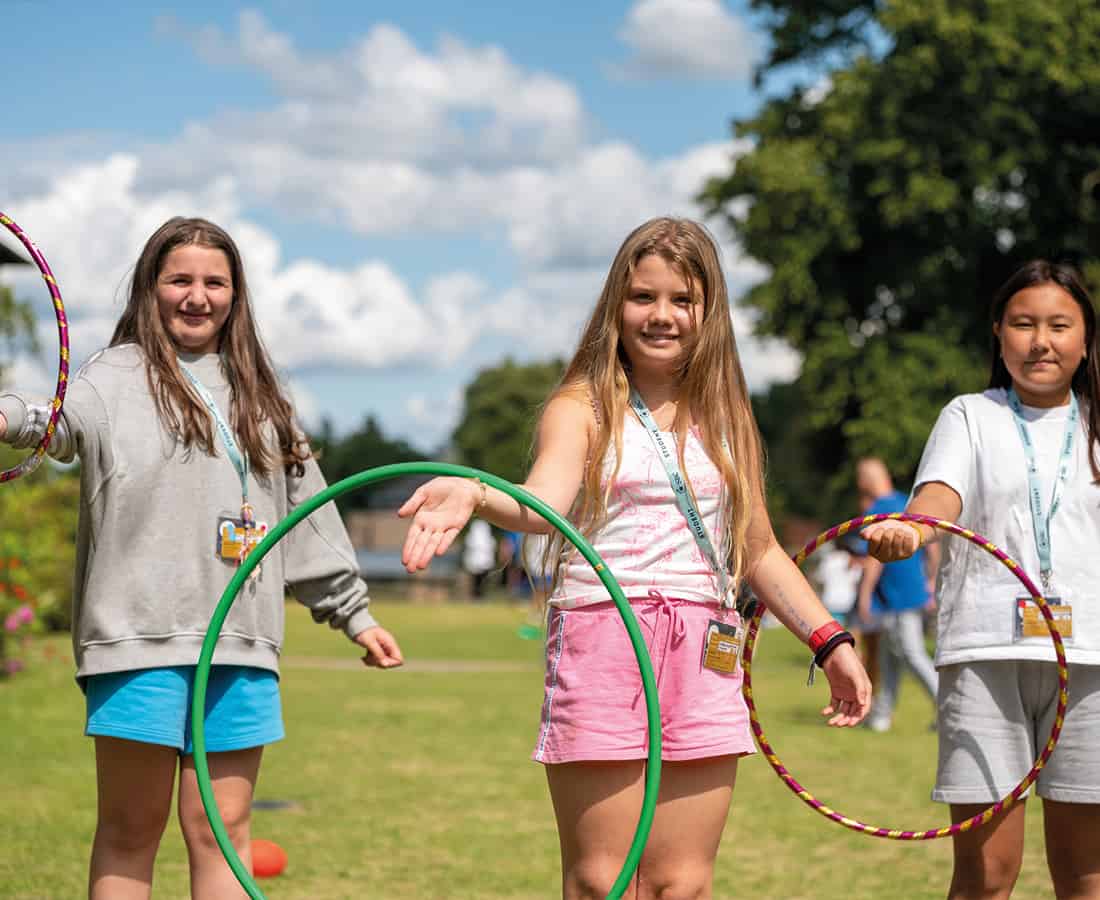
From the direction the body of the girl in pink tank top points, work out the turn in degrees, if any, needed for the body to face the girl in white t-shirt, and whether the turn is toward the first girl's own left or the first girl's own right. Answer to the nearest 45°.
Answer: approximately 135° to the first girl's own left

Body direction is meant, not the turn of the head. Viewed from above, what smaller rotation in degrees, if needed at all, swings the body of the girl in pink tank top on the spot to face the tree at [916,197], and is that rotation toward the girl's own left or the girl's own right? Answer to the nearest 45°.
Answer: approximately 180°

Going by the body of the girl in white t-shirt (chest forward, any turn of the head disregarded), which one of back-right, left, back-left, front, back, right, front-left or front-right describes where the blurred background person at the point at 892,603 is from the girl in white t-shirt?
back

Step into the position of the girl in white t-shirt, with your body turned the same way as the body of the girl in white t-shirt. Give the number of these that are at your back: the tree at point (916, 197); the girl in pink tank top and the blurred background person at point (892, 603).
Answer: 2

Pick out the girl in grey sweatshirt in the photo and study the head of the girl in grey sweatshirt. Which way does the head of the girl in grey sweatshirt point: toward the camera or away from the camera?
toward the camera

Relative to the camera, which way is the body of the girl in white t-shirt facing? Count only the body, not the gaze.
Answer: toward the camera

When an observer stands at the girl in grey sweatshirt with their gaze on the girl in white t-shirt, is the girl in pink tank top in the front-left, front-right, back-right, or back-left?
front-right

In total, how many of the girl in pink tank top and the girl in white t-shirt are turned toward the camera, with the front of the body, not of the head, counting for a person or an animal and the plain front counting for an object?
2

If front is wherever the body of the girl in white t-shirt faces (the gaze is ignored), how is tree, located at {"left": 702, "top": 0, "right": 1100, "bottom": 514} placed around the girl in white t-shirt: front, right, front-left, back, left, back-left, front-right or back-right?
back

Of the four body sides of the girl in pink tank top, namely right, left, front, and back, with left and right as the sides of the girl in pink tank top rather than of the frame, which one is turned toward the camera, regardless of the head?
front

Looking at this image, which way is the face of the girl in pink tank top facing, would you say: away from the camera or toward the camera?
toward the camera

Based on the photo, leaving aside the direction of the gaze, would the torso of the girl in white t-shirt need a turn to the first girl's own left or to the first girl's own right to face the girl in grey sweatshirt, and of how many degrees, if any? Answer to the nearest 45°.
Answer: approximately 90° to the first girl's own right

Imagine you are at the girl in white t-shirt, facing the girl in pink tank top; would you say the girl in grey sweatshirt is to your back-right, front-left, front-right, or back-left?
front-right
